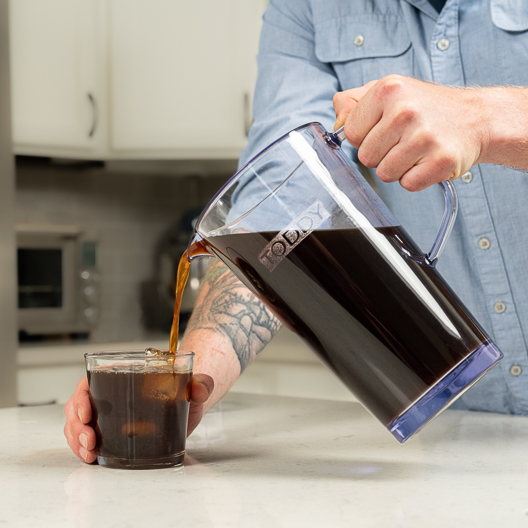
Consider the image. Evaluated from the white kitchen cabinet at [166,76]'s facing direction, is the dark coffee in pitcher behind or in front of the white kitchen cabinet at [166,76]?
in front

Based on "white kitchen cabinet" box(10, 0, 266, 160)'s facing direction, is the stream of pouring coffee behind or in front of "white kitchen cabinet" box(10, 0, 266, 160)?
in front

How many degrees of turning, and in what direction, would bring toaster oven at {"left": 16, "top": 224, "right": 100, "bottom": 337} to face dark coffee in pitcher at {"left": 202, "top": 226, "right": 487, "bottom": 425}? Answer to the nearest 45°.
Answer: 0° — it already faces it

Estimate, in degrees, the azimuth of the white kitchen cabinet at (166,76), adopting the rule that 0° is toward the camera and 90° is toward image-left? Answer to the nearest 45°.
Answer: approximately 0°

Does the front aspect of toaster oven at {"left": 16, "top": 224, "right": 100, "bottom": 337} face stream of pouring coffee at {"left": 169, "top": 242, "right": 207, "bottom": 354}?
yes

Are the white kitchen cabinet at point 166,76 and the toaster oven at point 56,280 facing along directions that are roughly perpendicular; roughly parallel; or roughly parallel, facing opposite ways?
roughly parallel

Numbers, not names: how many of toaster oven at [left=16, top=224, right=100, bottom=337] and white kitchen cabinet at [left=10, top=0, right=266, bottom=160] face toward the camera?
2

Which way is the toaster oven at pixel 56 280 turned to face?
toward the camera
